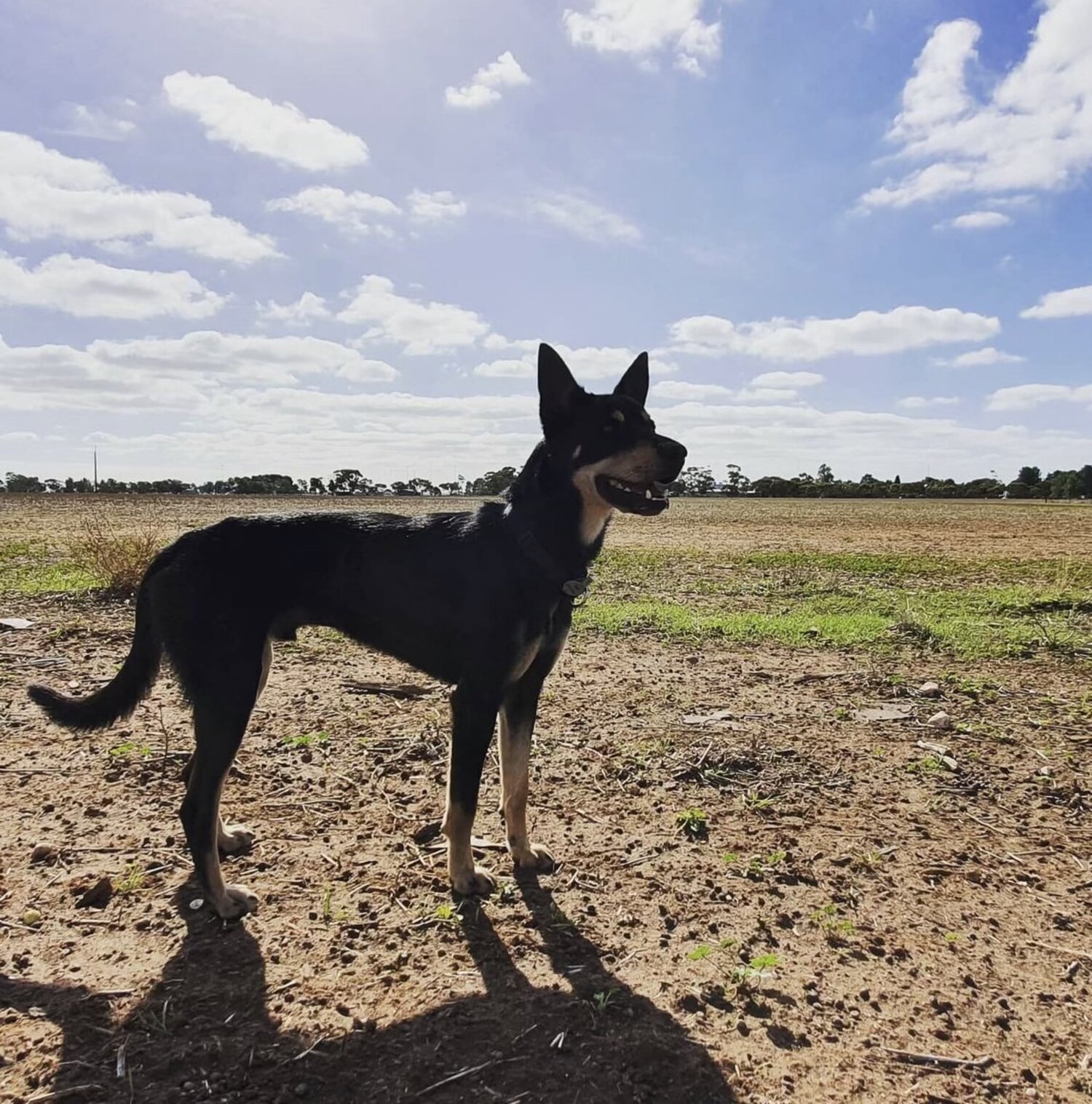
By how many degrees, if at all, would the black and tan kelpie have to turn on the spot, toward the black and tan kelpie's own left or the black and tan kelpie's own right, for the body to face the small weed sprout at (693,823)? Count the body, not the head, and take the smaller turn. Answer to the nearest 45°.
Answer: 0° — it already faces it

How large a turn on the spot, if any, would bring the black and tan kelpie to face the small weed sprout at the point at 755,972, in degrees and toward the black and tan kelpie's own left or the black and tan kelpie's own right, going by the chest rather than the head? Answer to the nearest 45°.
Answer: approximately 45° to the black and tan kelpie's own right

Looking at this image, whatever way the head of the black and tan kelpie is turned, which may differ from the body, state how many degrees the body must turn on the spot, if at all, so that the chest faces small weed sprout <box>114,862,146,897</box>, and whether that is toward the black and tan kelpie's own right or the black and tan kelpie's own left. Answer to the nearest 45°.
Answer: approximately 180°

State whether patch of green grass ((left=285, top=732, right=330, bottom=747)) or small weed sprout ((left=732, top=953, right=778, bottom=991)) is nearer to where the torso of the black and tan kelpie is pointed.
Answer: the small weed sprout

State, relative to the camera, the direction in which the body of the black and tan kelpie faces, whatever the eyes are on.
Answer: to the viewer's right

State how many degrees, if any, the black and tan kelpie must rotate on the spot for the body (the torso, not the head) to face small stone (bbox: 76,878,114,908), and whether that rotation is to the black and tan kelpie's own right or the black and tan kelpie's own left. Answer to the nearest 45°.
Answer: approximately 180°

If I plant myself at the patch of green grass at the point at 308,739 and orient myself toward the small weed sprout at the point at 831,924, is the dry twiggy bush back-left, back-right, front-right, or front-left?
back-left

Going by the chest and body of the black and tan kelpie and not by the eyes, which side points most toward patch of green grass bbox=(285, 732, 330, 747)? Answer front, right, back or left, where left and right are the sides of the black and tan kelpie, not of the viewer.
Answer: left

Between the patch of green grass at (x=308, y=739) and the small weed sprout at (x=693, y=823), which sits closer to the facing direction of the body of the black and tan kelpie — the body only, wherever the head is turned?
the small weed sprout

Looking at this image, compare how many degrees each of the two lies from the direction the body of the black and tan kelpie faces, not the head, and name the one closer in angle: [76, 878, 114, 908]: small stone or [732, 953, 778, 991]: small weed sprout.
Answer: the small weed sprout

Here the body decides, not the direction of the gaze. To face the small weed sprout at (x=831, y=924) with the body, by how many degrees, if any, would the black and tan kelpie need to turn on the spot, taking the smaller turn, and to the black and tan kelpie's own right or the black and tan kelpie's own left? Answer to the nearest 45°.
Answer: approximately 45° to the black and tan kelpie's own right
